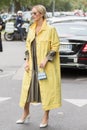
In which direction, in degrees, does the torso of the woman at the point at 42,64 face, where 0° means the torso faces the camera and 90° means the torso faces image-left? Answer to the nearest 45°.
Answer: approximately 45°

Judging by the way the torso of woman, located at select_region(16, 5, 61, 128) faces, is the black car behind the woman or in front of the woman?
behind
